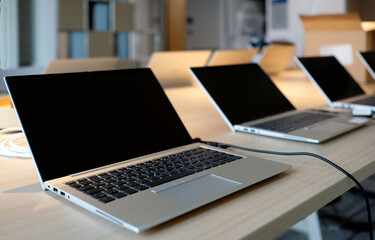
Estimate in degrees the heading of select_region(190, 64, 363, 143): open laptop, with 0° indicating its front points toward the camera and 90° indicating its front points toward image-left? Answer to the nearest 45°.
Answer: approximately 315°

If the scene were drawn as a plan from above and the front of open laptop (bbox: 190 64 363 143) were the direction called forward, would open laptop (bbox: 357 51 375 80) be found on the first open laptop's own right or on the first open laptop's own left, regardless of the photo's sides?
on the first open laptop's own left

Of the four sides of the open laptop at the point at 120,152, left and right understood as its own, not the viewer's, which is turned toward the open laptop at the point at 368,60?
left

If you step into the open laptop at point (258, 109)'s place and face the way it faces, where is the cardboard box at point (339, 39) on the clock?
The cardboard box is roughly at 8 o'clock from the open laptop.

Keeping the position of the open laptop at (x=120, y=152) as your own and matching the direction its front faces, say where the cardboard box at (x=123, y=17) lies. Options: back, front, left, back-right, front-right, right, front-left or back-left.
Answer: back-left

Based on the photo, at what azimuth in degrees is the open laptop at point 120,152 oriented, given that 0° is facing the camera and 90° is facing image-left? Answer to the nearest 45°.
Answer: approximately 315°
